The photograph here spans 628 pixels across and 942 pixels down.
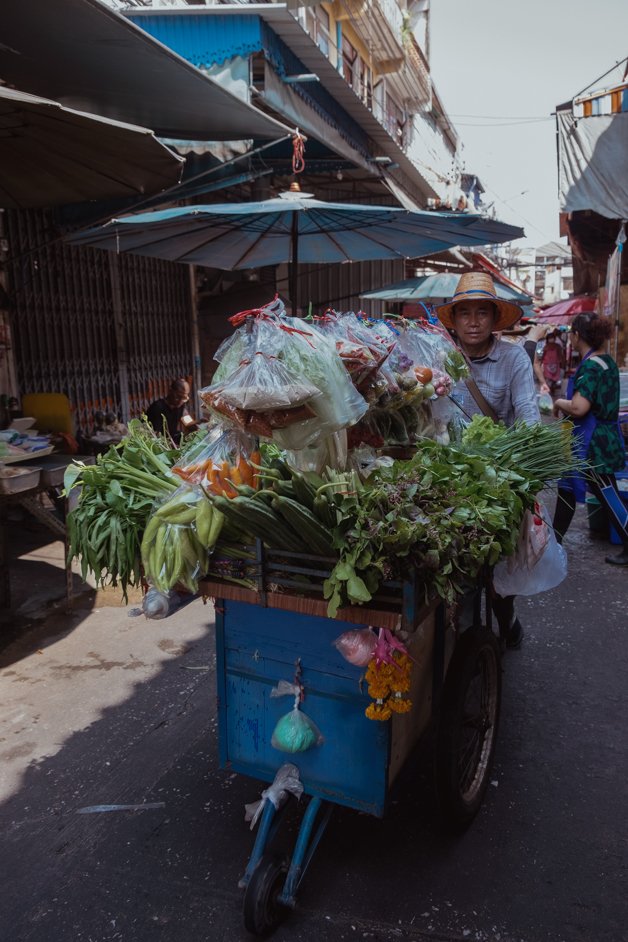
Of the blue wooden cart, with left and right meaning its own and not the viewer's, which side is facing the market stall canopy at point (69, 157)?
right

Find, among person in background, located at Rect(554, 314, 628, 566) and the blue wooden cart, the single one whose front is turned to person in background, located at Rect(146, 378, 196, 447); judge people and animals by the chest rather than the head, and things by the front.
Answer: person in background, located at Rect(554, 314, 628, 566)

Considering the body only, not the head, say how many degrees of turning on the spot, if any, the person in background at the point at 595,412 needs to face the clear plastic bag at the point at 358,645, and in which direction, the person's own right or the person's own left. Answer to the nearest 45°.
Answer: approximately 90° to the person's own left

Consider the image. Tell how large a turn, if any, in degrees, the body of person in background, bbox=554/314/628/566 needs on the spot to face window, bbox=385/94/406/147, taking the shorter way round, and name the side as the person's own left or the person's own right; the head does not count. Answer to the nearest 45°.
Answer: approximately 90° to the person's own right

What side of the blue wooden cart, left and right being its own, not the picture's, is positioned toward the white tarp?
back

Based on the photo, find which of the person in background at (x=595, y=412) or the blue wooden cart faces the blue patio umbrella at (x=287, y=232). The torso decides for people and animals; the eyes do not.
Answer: the person in background

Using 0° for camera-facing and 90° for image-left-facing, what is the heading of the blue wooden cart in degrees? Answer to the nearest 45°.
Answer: approximately 45°

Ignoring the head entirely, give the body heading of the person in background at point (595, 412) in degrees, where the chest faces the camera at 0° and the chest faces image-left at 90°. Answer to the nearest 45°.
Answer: approximately 90°

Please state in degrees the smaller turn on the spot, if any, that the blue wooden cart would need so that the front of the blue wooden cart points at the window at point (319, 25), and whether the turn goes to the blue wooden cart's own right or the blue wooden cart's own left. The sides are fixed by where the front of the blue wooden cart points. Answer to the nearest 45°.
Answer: approximately 135° to the blue wooden cart's own right
